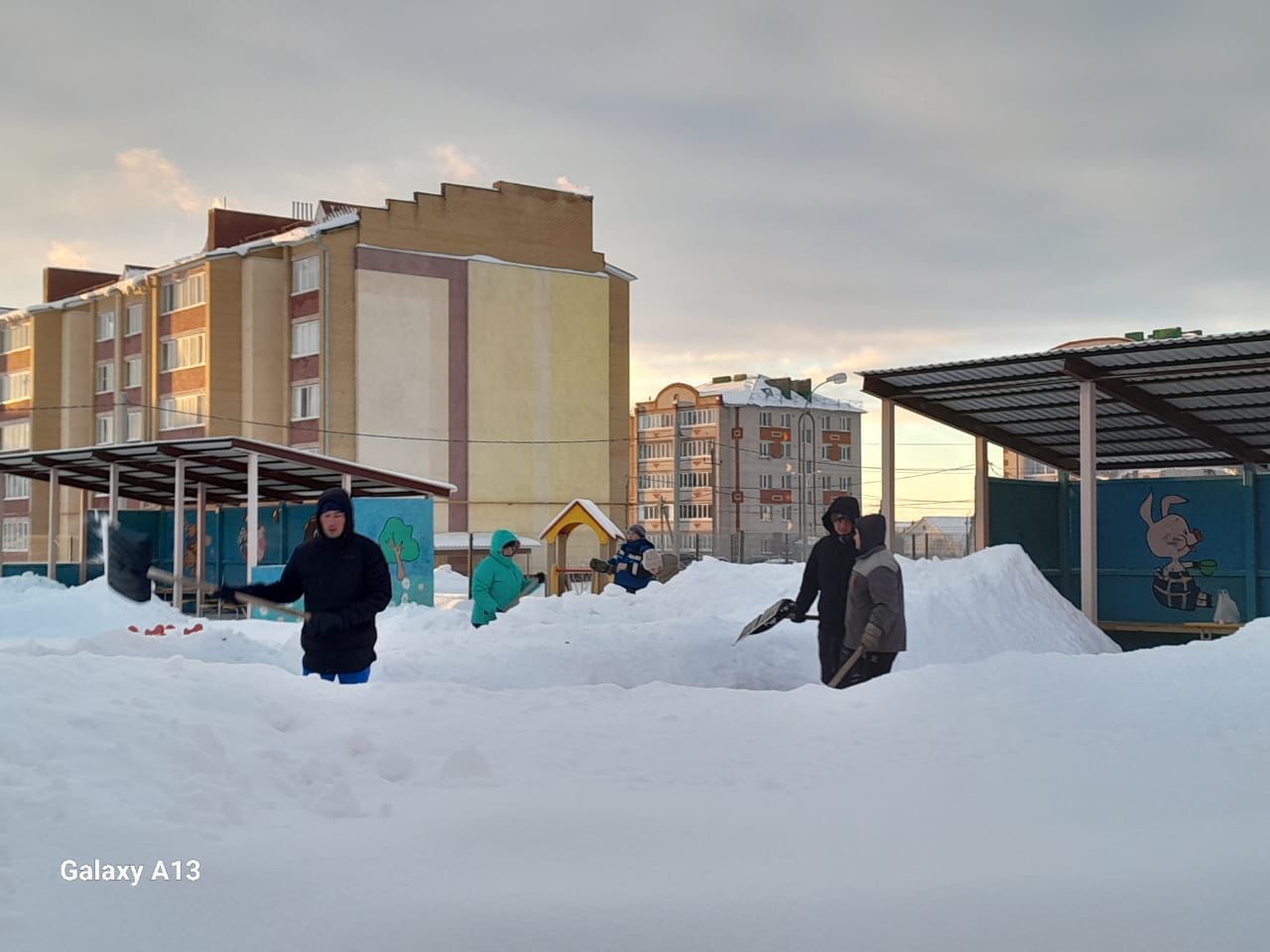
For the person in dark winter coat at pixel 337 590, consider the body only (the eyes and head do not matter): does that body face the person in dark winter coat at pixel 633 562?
no

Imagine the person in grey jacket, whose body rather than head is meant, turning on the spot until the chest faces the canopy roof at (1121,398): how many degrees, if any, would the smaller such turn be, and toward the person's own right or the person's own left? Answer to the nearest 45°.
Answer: approximately 90° to the person's own right

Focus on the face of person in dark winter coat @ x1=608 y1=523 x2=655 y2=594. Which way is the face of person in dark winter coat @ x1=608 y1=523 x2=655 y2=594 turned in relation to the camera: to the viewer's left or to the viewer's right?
to the viewer's left

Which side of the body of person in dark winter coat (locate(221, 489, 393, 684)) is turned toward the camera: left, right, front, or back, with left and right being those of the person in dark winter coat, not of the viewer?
front

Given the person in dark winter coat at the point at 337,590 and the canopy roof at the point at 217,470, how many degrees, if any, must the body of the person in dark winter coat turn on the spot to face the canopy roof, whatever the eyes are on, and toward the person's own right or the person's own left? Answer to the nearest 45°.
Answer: approximately 180°

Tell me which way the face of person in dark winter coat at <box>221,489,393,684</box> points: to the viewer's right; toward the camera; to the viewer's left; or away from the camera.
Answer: toward the camera

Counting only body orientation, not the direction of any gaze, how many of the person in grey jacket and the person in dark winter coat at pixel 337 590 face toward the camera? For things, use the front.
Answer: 1

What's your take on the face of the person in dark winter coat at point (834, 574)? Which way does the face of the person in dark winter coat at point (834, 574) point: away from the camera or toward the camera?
toward the camera

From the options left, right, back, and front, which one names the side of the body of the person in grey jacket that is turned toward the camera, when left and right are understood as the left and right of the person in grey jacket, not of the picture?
left

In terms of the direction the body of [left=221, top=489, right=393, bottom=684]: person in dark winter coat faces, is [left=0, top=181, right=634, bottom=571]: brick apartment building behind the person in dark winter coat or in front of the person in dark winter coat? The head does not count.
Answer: behind

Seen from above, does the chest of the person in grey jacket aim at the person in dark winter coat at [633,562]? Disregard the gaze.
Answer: no

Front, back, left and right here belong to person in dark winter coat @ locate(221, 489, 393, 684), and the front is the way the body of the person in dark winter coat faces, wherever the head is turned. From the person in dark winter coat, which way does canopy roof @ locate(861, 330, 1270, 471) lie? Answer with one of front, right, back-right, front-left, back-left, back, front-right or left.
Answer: back-left

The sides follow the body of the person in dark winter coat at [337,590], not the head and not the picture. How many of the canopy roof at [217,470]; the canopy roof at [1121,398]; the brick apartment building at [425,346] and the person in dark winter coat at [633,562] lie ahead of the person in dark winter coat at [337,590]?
0

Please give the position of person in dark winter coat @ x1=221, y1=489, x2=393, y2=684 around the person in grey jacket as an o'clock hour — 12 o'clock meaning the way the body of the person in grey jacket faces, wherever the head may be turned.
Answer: The person in dark winter coat is roughly at 11 o'clock from the person in grey jacket.

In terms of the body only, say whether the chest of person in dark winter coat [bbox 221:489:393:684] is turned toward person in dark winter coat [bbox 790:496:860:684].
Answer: no

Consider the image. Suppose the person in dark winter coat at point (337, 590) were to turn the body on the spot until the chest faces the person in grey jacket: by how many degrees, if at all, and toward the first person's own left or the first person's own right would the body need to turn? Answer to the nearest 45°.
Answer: approximately 90° to the first person's own left
